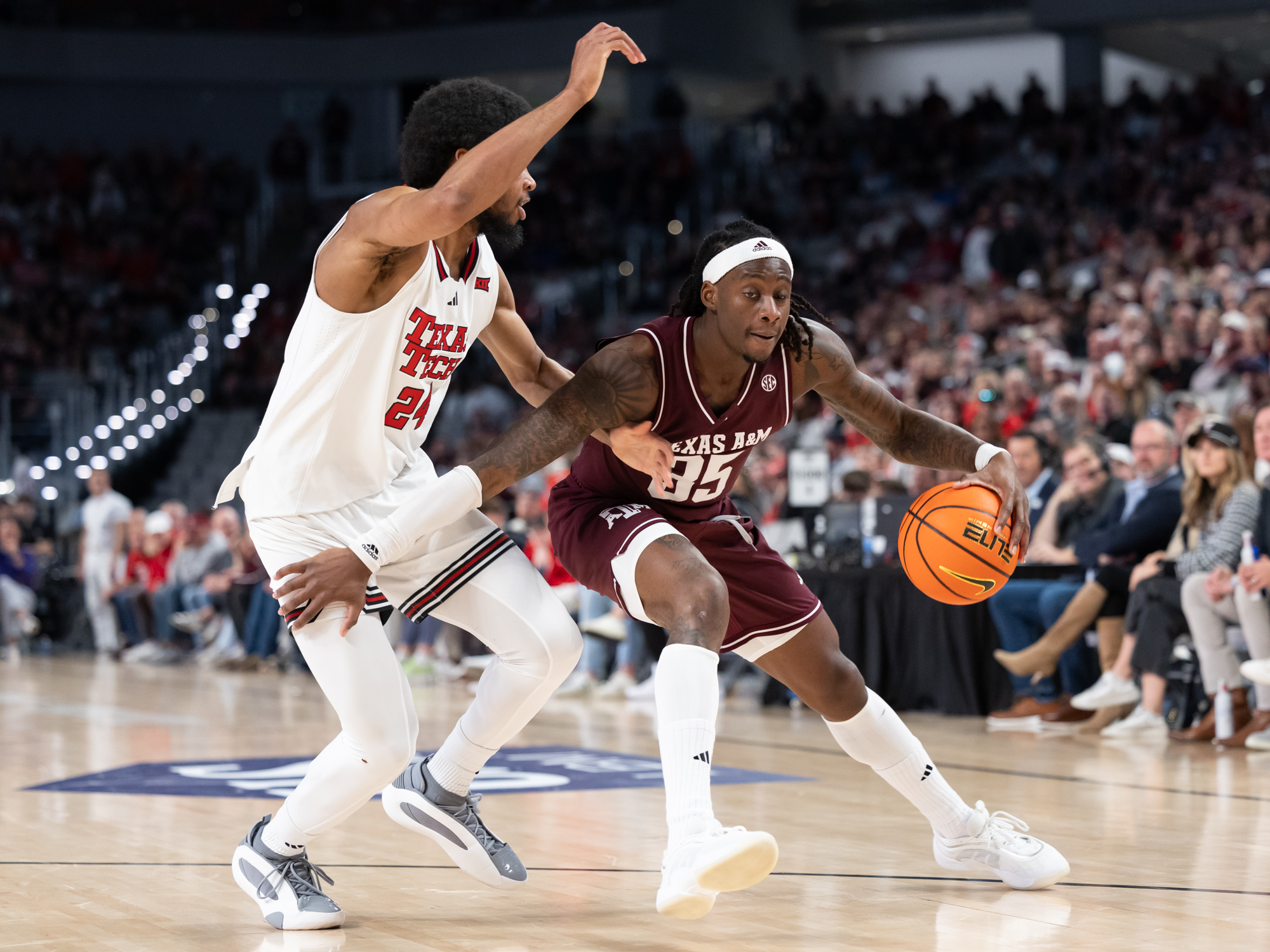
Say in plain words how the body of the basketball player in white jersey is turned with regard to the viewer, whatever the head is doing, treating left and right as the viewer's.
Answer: facing the viewer and to the right of the viewer

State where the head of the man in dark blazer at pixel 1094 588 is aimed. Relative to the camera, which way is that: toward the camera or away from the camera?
toward the camera

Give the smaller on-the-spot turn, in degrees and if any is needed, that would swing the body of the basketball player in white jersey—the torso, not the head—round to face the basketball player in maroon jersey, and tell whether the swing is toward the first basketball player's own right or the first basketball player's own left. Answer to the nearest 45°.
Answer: approximately 45° to the first basketball player's own left

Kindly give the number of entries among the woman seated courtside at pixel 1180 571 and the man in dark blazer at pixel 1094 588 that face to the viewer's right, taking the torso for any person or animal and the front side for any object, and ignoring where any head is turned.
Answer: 0

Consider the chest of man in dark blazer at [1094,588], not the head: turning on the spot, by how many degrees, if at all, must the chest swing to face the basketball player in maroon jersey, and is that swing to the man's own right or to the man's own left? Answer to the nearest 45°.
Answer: approximately 45° to the man's own left

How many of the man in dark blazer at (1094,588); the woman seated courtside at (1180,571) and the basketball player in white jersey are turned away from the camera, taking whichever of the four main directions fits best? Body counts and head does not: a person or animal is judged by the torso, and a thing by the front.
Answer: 0

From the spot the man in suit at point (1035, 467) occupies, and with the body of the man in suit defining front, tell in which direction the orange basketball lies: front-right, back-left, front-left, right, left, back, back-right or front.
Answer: front-left

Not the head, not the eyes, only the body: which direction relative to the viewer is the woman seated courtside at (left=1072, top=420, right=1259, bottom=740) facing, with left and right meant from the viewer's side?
facing the viewer and to the left of the viewer

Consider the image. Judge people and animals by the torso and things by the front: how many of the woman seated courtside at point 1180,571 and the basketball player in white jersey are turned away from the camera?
0

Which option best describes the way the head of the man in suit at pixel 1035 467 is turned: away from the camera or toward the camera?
toward the camera

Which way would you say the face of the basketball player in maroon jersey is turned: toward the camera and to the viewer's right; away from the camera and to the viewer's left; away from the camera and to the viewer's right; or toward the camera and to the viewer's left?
toward the camera and to the viewer's right

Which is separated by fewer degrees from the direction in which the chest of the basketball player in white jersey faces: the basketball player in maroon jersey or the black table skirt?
the basketball player in maroon jersey

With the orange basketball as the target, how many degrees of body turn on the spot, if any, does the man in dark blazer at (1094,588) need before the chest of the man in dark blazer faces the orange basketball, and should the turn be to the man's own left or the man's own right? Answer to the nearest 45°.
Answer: approximately 45° to the man's own left

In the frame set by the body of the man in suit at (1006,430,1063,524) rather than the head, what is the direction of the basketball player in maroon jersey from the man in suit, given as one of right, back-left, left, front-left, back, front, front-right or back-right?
front-left

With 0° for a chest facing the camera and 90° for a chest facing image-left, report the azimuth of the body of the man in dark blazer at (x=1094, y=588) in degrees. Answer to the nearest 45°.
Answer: approximately 45°

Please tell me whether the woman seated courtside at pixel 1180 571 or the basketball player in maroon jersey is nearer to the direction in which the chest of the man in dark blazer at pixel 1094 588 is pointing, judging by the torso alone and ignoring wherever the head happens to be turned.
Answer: the basketball player in maroon jersey

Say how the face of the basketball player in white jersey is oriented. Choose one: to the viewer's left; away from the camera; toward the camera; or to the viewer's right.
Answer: to the viewer's right
